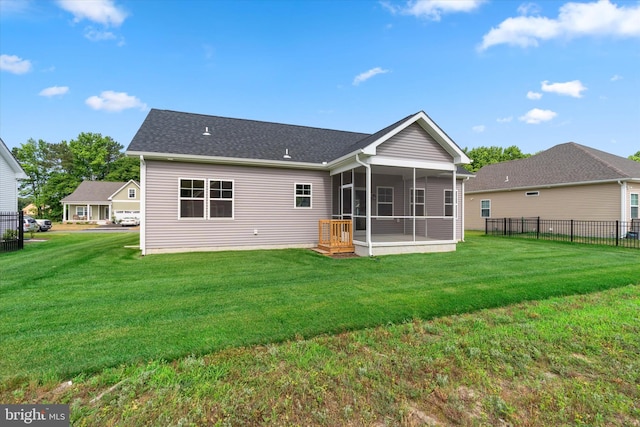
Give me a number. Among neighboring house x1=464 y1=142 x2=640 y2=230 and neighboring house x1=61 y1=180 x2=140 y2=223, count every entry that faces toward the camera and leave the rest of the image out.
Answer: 1

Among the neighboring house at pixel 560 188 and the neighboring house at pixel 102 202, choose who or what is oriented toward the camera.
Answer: the neighboring house at pixel 102 202

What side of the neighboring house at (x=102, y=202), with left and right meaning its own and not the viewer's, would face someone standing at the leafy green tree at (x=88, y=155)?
back

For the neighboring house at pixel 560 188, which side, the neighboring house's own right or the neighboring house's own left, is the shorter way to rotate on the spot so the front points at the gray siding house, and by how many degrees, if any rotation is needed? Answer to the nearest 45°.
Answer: approximately 90° to the neighboring house's own left

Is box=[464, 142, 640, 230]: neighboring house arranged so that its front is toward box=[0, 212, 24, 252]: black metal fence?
no

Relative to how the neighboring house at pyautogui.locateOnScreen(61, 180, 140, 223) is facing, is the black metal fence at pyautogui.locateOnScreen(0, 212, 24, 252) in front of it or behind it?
in front

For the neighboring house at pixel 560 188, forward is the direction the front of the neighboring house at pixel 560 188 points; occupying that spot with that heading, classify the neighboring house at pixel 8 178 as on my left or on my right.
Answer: on my left

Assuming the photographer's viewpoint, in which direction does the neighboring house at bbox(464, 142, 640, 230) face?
facing away from the viewer and to the left of the viewer

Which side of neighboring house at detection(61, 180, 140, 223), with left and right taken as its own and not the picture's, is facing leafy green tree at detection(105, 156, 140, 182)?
back

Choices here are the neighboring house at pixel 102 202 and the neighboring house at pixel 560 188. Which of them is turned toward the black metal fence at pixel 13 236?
the neighboring house at pixel 102 202

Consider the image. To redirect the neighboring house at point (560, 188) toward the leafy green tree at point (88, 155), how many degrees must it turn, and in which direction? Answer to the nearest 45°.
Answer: approximately 45° to its left

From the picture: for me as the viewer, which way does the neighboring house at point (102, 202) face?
facing the viewer
